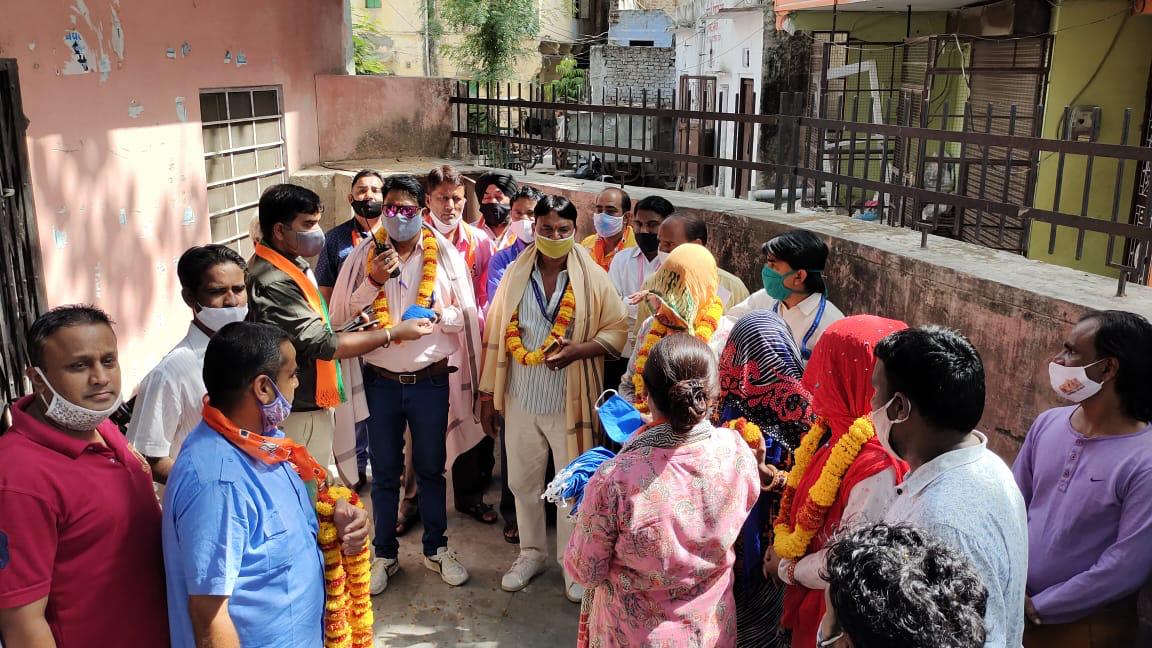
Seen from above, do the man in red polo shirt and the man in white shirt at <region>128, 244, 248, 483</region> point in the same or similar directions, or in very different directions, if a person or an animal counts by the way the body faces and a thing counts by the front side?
same or similar directions

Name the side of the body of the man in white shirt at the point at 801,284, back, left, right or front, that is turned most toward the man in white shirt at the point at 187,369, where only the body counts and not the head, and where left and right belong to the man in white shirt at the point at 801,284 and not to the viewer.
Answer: front

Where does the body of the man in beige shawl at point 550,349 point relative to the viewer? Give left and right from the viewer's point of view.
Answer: facing the viewer

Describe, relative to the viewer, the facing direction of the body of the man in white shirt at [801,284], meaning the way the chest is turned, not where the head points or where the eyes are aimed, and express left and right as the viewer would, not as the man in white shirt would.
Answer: facing the viewer and to the left of the viewer

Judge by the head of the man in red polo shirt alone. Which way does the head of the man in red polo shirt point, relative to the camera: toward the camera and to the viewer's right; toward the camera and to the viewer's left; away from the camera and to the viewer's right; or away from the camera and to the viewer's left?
toward the camera and to the viewer's right

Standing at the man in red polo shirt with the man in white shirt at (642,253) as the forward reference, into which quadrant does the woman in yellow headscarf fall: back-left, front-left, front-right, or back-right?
front-right

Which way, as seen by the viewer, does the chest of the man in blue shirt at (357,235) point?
toward the camera

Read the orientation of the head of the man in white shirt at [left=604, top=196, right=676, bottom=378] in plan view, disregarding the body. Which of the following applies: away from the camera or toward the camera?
toward the camera

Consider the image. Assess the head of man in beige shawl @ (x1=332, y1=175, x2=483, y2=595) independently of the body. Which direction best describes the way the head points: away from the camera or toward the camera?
toward the camera

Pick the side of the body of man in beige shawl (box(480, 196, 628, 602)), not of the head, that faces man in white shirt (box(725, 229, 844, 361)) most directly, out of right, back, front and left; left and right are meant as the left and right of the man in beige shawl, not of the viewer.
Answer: left

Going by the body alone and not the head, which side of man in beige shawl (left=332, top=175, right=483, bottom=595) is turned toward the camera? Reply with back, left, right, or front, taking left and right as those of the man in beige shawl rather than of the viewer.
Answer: front

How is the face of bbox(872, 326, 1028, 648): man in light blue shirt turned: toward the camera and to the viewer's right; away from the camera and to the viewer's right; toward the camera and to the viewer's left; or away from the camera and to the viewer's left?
away from the camera and to the viewer's left

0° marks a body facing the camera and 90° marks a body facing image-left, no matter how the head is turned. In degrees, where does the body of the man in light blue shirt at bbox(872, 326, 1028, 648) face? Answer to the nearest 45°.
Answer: approximately 90°

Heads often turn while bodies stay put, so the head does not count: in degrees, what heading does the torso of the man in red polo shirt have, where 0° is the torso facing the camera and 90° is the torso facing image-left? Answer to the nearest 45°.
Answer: approximately 315°

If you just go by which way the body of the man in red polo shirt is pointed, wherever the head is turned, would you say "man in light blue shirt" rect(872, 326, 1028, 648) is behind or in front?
in front

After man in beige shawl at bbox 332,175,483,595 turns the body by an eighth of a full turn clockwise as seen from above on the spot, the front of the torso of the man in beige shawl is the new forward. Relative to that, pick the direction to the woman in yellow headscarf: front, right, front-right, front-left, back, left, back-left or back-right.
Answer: left
